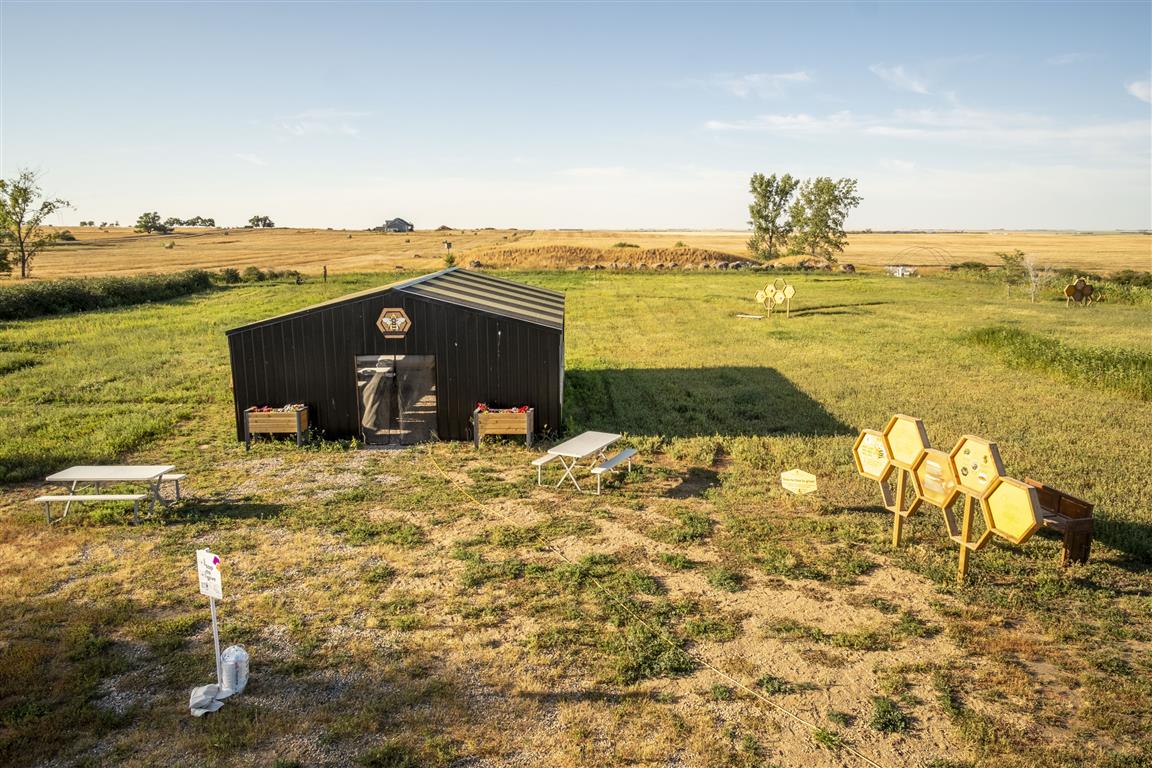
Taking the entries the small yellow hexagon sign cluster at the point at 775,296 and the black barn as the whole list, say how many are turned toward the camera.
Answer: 2

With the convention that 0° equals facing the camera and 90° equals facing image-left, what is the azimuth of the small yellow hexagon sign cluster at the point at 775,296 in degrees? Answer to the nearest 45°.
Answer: approximately 0°

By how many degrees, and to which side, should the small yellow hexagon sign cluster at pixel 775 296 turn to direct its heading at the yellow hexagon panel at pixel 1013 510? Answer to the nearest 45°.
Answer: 0° — it already faces it

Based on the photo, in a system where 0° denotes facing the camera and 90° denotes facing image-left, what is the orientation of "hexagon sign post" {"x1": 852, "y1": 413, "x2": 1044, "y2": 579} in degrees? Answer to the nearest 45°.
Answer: approximately 45°

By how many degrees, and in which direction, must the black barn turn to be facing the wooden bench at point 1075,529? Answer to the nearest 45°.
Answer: approximately 45° to its left

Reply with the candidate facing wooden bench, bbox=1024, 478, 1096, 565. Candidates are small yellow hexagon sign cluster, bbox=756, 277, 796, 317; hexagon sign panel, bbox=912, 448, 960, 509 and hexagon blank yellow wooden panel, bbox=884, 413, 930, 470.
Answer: the small yellow hexagon sign cluster

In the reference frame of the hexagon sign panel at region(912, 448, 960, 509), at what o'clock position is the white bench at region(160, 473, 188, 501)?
The white bench is roughly at 1 o'clock from the hexagon sign panel.

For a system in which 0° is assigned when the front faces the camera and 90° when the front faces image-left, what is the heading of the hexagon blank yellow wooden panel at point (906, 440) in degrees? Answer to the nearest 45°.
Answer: approximately 45°

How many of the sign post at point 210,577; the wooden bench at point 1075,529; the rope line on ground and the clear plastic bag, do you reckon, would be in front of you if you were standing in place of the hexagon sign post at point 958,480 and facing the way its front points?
3
